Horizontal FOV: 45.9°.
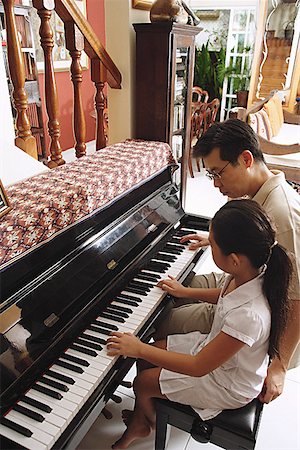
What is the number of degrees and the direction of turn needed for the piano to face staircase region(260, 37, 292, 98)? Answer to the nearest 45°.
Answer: approximately 90° to its left

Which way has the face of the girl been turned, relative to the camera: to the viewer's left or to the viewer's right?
to the viewer's left

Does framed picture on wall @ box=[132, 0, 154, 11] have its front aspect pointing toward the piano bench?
yes

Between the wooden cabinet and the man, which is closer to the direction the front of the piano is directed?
the man

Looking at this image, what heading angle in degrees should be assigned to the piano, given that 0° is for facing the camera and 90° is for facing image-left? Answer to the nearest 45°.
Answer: approximately 315°

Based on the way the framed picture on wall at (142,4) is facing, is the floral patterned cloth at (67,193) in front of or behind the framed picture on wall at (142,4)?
in front

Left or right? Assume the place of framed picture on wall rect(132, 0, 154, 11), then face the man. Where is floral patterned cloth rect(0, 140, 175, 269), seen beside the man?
right

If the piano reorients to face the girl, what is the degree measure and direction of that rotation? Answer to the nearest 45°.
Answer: approximately 45° to its left

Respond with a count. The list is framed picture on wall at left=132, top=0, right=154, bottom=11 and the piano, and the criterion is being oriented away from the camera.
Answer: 0

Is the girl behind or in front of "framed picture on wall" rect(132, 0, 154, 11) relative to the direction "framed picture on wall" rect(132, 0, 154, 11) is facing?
in front

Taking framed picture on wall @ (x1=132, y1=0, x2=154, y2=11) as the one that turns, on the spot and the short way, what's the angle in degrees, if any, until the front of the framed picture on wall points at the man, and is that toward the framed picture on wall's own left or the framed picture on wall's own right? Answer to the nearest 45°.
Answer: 0° — it already faces them
